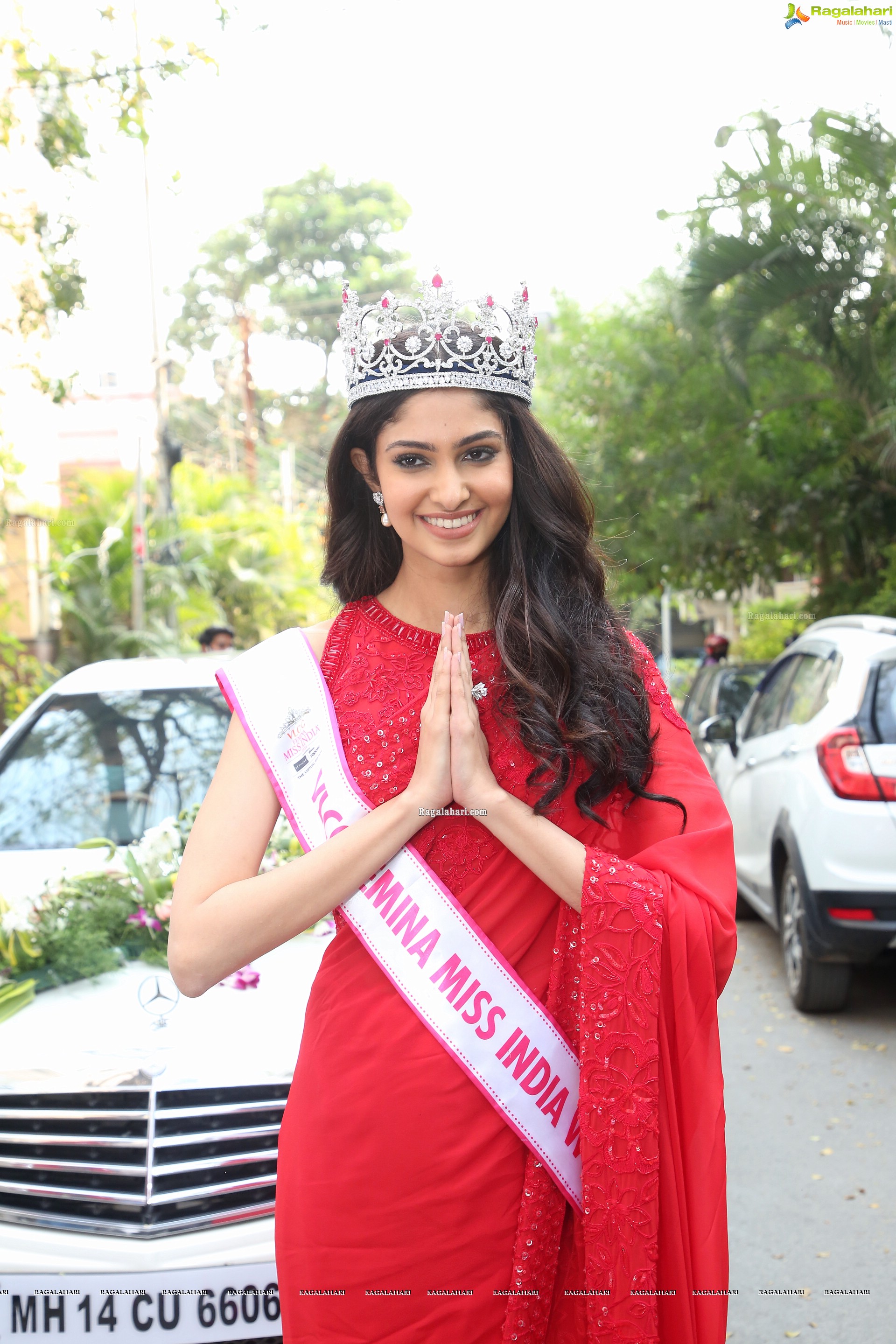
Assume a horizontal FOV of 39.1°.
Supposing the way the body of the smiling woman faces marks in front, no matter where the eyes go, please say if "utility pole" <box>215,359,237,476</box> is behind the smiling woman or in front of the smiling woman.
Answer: behind

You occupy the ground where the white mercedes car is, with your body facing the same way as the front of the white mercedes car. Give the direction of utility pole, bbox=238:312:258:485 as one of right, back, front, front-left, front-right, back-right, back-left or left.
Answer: back

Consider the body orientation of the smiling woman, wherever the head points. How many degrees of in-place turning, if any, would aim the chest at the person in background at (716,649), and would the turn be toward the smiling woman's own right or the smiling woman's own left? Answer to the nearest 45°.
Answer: approximately 180°

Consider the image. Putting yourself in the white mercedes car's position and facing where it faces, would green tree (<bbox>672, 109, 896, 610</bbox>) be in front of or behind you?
behind

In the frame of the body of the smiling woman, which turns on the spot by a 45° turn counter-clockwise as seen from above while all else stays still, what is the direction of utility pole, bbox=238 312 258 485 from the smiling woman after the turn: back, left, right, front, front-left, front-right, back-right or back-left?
back-left

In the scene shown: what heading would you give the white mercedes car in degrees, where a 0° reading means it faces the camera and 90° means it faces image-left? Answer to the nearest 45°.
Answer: approximately 0°

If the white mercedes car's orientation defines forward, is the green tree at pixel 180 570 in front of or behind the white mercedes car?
behind

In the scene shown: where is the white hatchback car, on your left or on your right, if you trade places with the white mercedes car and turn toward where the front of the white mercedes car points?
on your left

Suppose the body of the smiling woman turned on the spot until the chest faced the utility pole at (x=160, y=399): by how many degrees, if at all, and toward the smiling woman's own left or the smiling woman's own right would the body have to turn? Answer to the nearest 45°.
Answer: approximately 180°

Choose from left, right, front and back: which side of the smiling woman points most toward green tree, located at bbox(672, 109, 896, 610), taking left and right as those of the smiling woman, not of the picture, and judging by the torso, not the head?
back

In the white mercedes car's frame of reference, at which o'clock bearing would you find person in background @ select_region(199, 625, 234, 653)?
The person in background is roughly at 6 o'clock from the white mercedes car.

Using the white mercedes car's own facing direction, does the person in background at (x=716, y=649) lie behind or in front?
behind

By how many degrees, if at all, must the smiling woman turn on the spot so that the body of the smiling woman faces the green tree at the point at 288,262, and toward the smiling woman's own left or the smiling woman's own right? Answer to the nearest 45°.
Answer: approximately 180°

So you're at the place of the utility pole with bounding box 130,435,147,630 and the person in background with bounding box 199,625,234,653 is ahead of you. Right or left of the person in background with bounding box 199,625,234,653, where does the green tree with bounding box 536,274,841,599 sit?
left
